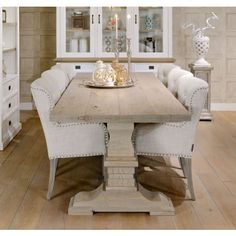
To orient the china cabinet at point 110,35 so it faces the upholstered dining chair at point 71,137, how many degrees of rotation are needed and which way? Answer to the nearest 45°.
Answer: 0° — it already faces it

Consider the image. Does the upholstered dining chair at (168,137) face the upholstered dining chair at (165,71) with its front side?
no

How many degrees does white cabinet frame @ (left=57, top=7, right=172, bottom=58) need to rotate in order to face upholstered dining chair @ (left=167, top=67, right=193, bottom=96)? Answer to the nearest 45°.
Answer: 0° — it already faces it

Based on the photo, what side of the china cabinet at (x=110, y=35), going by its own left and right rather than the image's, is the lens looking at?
front

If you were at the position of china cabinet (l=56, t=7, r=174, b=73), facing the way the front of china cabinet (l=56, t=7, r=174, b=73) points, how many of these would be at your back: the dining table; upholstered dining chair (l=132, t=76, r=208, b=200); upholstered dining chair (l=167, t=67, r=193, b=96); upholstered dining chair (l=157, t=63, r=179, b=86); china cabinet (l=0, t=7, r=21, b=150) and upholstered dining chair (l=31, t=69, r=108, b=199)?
0

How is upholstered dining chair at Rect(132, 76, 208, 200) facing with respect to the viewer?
to the viewer's left

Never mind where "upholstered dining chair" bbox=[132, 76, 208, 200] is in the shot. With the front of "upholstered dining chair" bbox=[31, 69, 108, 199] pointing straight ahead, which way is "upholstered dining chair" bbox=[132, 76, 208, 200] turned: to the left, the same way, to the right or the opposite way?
the opposite way

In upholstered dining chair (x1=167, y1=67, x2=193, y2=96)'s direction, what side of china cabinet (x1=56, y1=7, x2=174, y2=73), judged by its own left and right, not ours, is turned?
front

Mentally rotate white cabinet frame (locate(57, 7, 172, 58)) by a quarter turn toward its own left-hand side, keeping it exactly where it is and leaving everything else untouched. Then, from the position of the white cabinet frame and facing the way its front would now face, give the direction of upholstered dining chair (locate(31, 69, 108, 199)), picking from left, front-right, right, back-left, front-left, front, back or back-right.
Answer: right

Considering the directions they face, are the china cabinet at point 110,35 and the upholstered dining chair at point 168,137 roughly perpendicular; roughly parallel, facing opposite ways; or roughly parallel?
roughly perpendicular

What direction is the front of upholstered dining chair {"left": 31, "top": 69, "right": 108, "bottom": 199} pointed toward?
to the viewer's right

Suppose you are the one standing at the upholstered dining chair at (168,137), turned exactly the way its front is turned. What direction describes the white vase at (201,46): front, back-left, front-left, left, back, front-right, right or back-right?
right

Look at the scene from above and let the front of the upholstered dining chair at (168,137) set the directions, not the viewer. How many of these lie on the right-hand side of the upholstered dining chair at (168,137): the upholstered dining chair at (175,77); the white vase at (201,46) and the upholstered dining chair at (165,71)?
3
